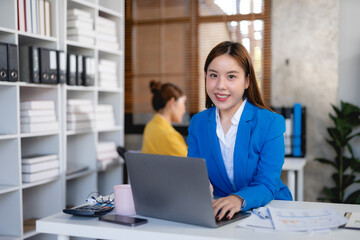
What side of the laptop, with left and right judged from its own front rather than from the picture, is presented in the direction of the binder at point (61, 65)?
left

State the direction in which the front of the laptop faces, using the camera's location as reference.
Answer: facing away from the viewer and to the right of the viewer

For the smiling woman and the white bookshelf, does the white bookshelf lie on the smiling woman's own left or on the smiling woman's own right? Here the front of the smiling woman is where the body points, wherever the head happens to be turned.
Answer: on the smiling woman's own right

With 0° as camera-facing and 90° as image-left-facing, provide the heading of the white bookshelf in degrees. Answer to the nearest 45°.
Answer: approximately 315°

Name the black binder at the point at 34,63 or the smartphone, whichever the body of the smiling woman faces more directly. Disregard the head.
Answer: the smartphone

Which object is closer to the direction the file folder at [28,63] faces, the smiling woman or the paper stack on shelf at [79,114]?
the smiling woman

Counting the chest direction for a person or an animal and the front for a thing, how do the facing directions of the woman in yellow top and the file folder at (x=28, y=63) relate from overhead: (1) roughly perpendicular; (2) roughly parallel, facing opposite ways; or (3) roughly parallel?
roughly perpendicular

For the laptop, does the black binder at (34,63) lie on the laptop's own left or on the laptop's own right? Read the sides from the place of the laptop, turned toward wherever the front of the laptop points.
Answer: on the laptop's own left
